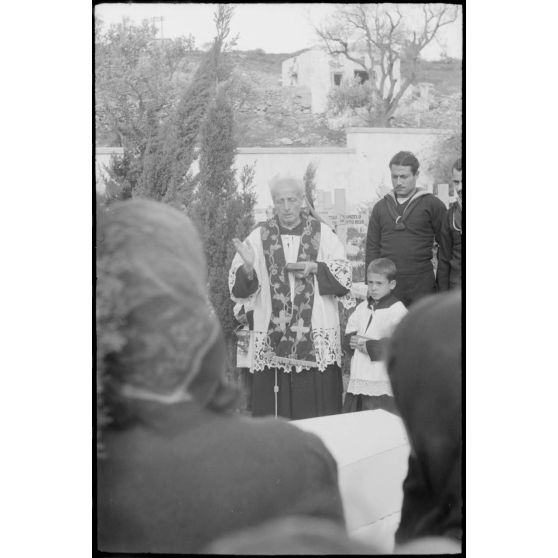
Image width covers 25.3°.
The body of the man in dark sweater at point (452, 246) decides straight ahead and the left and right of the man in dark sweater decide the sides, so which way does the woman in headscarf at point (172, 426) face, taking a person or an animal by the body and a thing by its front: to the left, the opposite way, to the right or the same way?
the opposite way

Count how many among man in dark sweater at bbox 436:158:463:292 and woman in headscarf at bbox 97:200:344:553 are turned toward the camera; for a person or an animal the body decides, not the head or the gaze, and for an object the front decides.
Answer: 1

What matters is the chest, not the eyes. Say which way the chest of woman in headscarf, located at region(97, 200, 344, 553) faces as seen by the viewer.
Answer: away from the camera

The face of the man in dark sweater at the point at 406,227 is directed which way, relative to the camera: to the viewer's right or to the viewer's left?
to the viewer's left

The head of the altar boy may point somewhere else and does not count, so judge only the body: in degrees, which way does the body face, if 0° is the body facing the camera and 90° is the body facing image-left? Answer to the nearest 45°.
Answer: approximately 45°

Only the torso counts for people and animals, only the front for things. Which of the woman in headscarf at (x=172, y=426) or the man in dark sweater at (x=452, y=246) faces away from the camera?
the woman in headscarf

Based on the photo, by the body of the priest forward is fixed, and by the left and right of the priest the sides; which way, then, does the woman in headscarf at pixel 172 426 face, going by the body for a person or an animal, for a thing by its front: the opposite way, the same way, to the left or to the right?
the opposite way

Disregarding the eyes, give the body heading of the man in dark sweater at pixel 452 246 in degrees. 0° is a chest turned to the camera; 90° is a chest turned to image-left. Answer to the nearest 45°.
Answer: approximately 0°

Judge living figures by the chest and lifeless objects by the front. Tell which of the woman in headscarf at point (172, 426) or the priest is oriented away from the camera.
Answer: the woman in headscarf
